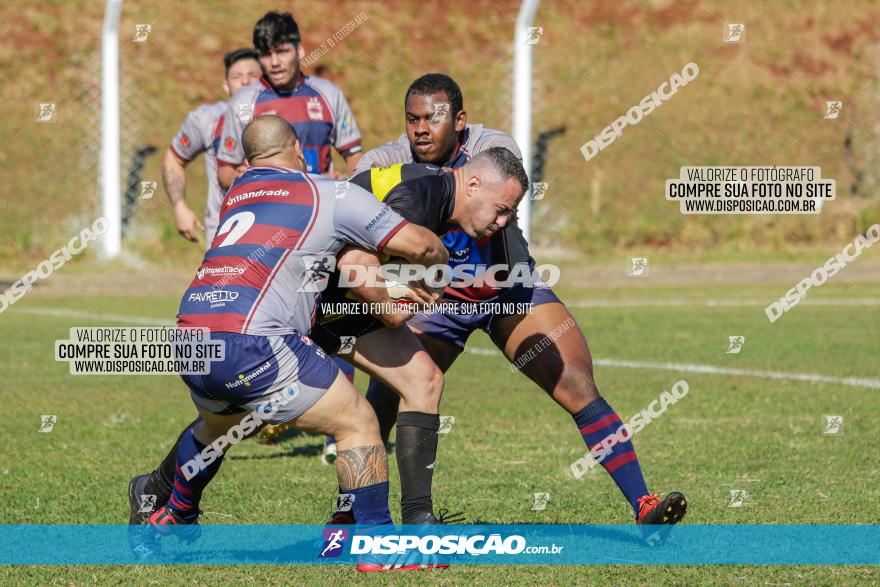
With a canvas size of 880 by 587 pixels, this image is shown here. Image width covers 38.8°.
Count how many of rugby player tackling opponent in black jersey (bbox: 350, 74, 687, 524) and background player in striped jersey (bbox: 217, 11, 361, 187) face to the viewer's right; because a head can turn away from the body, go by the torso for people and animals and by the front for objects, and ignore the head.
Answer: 0

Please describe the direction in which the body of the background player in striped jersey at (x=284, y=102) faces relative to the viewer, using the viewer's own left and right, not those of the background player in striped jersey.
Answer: facing the viewer

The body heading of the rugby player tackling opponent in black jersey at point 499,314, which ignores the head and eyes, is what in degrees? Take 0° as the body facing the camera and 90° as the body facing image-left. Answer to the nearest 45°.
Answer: approximately 45°

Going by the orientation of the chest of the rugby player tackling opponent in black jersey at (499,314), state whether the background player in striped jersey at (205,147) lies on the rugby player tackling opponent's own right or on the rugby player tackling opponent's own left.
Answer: on the rugby player tackling opponent's own right

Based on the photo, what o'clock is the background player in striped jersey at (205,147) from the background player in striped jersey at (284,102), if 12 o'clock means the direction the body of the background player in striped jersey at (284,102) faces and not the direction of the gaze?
the background player in striped jersey at (205,147) is roughly at 5 o'clock from the background player in striped jersey at (284,102).
